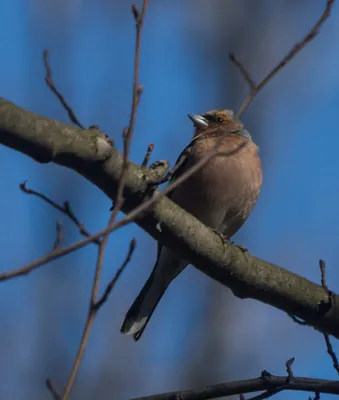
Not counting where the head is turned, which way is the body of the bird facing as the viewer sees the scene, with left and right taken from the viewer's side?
facing the viewer and to the right of the viewer
